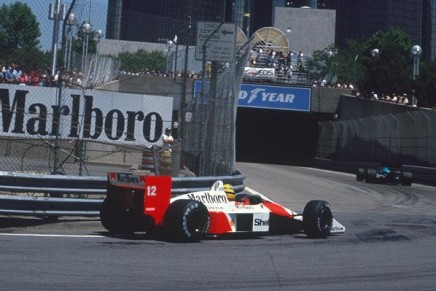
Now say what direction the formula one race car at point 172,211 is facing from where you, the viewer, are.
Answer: facing away from the viewer and to the right of the viewer

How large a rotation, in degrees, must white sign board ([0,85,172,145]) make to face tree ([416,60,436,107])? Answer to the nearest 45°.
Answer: approximately 135° to its left

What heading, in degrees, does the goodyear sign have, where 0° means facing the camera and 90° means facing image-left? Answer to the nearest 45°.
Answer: approximately 0°

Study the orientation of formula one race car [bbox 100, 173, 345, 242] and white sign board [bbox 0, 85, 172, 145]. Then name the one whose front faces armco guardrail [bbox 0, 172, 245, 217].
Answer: the white sign board

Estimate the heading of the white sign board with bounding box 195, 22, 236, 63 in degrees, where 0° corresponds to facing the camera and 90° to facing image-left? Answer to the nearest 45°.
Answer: approximately 0°

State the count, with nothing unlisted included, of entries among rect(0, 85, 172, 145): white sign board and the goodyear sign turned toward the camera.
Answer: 2

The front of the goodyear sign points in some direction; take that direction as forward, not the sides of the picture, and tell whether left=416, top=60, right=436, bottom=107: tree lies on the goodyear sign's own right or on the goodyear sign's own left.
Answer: on the goodyear sign's own left

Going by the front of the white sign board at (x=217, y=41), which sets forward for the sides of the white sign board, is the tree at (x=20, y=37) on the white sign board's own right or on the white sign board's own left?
on the white sign board's own right
